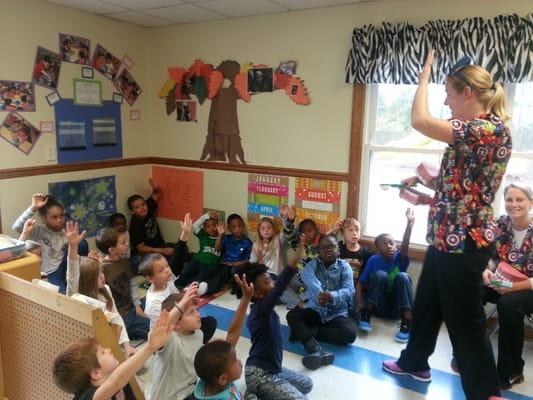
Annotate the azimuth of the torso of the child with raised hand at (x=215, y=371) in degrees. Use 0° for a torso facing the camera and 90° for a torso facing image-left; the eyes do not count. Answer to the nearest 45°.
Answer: approximately 225°

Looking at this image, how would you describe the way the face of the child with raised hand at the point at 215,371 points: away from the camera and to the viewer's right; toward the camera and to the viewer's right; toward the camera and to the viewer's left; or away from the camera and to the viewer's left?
away from the camera and to the viewer's right

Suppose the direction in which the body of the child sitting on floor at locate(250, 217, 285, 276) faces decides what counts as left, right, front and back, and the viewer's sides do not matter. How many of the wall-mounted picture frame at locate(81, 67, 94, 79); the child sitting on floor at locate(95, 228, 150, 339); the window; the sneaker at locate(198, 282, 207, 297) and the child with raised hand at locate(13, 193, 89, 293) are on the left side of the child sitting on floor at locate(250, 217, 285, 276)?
1

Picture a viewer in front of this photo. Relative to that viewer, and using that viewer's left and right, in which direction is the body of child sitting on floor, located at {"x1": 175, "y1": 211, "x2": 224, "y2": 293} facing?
facing the viewer and to the right of the viewer

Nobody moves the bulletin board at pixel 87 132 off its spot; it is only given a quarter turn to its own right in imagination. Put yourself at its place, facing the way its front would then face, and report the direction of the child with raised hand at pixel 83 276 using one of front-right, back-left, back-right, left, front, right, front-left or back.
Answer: front-left

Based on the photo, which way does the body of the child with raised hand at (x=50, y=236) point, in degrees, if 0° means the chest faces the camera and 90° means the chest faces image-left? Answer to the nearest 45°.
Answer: approximately 315°

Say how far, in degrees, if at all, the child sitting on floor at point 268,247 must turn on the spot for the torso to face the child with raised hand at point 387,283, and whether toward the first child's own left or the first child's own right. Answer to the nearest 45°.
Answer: approximately 45° to the first child's own left

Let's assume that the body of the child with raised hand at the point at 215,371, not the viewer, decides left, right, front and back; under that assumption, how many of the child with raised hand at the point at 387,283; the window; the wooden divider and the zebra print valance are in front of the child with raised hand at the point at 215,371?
3

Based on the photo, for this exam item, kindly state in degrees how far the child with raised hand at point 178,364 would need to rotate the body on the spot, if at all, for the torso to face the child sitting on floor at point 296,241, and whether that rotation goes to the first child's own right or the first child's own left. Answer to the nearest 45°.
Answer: approximately 45° to the first child's own left

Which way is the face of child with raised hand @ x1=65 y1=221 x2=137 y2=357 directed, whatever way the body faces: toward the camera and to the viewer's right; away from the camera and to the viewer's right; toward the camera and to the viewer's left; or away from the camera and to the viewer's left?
away from the camera and to the viewer's right

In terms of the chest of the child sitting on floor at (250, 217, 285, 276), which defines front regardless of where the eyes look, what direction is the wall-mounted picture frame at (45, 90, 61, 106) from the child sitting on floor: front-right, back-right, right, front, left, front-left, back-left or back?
right
